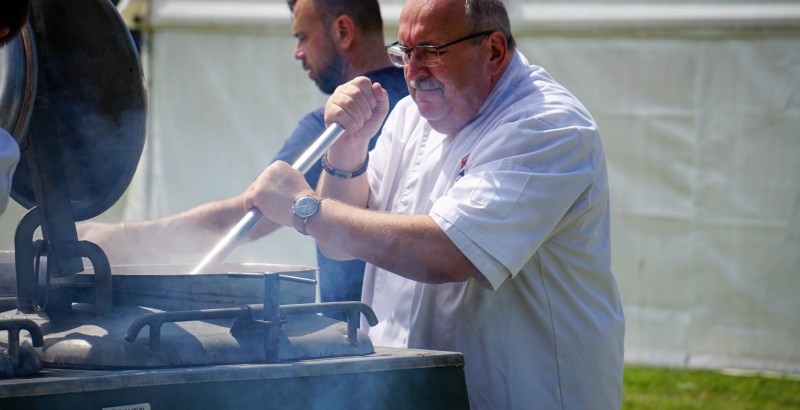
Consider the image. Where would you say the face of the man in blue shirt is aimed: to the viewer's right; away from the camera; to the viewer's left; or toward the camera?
to the viewer's left

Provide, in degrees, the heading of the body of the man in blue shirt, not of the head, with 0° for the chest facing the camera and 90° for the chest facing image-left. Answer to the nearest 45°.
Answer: approximately 90°

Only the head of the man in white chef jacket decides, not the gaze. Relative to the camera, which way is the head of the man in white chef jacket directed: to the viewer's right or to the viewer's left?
to the viewer's left

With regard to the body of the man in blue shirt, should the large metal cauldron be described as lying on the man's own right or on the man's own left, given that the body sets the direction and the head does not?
on the man's own left

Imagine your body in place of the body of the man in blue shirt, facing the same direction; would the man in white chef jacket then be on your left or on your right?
on your left

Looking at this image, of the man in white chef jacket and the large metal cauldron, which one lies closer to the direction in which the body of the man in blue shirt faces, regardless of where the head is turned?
the large metal cauldron

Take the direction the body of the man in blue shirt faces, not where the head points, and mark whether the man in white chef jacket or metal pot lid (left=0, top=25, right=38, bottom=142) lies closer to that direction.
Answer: the metal pot lid

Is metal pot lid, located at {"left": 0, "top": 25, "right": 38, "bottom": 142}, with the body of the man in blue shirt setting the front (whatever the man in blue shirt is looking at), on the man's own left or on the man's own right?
on the man's own left
